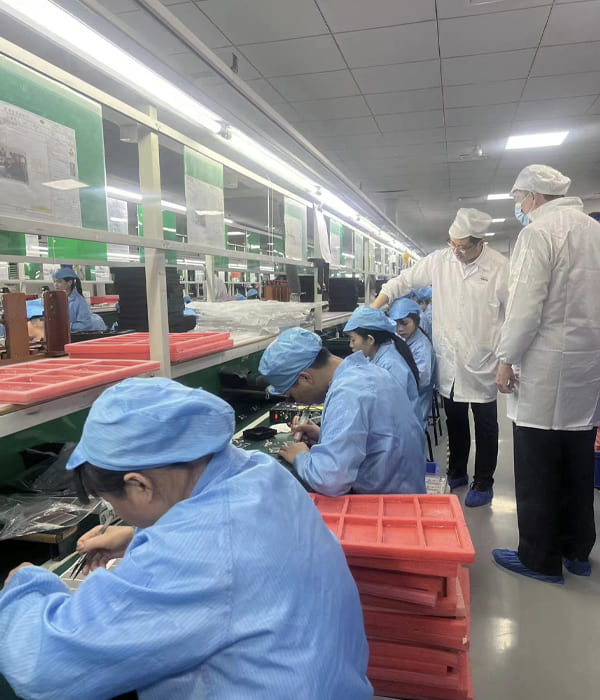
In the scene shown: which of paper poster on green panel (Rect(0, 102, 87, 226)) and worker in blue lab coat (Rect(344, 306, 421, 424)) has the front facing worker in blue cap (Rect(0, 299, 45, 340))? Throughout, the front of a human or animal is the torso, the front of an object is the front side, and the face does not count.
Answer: worker in blue lab coat (Rect(344, 306, 421, 424))

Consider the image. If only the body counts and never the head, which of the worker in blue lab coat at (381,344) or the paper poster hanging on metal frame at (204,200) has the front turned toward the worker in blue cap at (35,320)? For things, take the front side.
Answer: the worker in blue lab coat at (381,344)

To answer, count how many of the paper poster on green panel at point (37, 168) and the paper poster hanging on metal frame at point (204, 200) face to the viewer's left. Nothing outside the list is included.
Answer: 0

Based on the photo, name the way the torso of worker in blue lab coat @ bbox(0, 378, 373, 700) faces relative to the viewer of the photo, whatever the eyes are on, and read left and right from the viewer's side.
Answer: facing away from the viewer and to the left of the viewer

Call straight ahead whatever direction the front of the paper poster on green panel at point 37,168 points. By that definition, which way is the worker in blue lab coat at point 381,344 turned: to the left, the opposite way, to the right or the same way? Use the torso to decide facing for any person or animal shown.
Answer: the opposite way

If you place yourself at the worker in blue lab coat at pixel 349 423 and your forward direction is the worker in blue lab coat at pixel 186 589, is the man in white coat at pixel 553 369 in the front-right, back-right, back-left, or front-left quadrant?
back-left

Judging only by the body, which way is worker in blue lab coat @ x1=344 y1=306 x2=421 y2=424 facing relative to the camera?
to the viewer's left

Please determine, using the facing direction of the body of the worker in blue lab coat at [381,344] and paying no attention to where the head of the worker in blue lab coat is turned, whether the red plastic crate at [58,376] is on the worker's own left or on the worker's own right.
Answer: on the worker's own left

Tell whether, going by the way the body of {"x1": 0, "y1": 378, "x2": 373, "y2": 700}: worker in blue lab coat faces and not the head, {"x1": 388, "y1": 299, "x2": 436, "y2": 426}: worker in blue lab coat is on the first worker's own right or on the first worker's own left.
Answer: on the first worker's own right

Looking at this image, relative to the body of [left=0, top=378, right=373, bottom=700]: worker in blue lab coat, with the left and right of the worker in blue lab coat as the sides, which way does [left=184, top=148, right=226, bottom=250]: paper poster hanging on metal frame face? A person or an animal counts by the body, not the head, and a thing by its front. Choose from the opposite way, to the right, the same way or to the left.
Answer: the opposite way

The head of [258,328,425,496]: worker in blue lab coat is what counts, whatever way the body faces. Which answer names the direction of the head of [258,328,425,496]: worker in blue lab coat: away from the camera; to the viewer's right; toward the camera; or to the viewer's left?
to the viewer's left

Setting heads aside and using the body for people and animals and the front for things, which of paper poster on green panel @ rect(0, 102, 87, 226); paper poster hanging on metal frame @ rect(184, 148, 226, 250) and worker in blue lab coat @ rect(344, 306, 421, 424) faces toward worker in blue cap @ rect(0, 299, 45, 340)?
worker in blue lab coat @ rect(344, 306, 421, 424)
